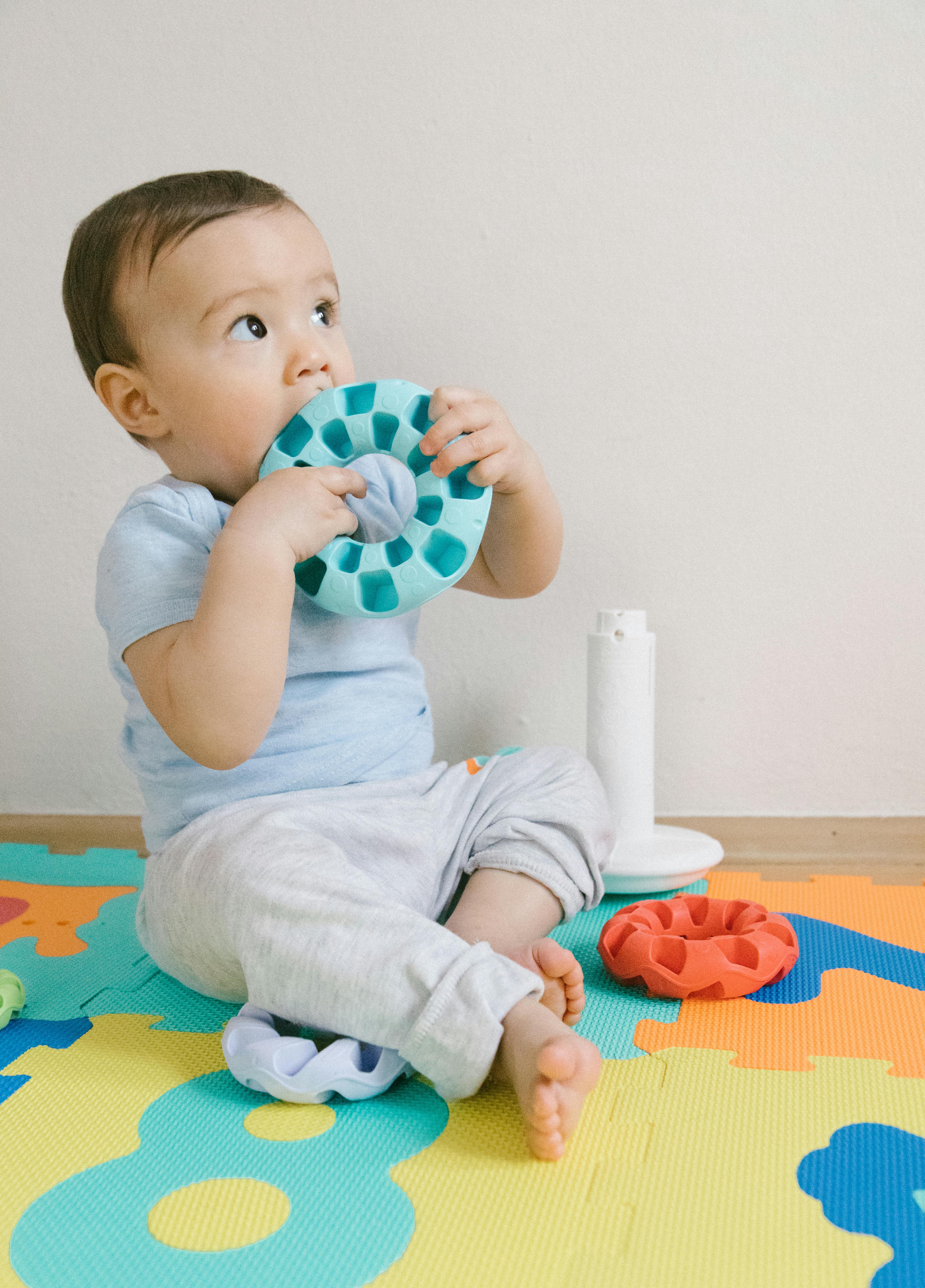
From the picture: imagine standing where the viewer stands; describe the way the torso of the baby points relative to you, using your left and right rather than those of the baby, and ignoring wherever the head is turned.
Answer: facing the viewer and to the right of the viewer
